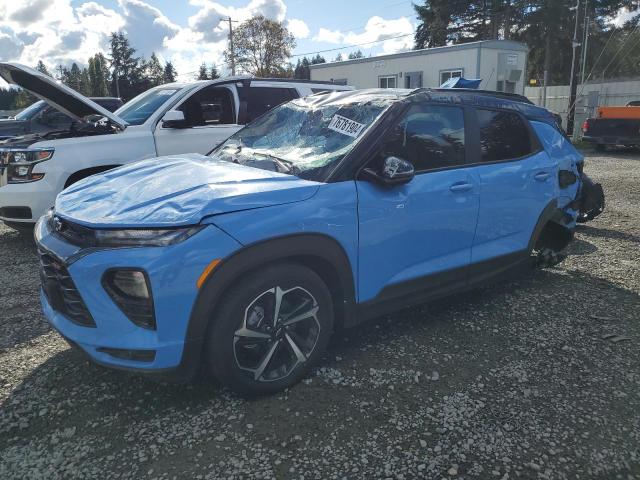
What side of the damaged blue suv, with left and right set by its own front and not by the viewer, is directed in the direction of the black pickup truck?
back

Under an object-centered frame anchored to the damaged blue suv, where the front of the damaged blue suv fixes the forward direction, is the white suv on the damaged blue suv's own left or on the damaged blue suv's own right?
on the damaged blue suv's own right

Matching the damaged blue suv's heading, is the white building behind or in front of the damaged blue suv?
behind

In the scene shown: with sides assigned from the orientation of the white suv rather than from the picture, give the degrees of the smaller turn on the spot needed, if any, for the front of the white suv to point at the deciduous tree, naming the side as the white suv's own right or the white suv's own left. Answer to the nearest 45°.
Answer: approximately 135° to the white suv's own right

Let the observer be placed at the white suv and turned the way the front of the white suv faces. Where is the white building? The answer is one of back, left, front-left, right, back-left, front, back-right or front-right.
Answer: back

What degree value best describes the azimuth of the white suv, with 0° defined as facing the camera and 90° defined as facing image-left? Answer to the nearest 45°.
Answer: approximately 45°

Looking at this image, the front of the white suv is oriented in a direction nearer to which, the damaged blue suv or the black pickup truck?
the damaged blue suv
